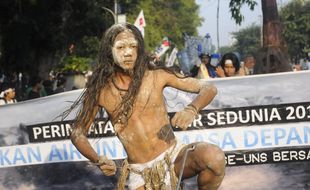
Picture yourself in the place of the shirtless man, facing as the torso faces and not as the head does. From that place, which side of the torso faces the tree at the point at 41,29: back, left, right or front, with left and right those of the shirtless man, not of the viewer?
back

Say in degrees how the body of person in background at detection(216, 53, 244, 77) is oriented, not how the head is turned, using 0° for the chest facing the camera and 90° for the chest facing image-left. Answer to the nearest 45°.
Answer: approximately 0°

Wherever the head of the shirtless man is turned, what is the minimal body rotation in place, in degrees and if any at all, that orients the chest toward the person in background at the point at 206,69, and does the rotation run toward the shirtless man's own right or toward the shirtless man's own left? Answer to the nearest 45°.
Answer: approximately 180°

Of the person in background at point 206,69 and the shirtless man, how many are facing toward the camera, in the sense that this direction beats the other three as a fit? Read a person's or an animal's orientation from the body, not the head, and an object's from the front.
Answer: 2
